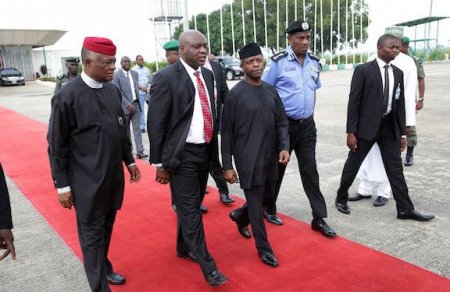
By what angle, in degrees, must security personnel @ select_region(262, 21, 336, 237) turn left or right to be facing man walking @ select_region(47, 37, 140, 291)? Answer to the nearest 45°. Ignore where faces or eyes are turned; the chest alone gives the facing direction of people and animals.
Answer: approximately 90° to its right

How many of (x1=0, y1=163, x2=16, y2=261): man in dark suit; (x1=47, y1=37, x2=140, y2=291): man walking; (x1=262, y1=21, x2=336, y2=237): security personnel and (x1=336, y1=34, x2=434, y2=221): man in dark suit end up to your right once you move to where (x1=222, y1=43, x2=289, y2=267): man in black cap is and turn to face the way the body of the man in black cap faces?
2

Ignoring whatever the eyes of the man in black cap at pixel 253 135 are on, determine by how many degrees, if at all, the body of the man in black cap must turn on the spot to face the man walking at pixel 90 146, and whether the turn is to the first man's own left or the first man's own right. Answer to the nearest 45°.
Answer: approximately 90° to the first man's own right
